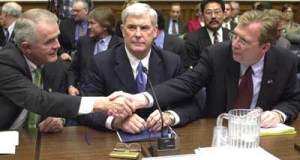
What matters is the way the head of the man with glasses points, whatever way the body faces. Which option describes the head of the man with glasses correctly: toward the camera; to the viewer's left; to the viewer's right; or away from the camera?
to the viewer's left

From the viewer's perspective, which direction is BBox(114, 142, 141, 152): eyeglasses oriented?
toward the camera

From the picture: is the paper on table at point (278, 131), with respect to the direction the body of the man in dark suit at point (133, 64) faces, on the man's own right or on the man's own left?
on the man's own left

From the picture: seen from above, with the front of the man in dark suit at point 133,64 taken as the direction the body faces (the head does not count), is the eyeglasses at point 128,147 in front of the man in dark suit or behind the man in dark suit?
in front

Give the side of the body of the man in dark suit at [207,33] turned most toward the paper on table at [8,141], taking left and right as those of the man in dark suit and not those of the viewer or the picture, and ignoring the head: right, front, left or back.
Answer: front

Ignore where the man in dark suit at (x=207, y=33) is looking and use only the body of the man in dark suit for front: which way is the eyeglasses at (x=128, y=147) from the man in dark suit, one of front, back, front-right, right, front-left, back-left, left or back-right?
front

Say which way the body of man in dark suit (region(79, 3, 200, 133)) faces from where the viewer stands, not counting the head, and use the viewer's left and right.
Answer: facing the viewer

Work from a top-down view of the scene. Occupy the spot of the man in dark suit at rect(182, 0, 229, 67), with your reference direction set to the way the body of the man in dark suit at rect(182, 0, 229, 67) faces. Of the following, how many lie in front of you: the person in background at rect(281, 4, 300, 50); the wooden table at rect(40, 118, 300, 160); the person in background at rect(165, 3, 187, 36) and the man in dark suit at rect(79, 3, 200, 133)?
2

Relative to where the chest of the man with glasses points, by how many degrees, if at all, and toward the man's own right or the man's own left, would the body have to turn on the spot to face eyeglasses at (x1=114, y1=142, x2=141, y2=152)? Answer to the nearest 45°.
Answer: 0° — they already face it

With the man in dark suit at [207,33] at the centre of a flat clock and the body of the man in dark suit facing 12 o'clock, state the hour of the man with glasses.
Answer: The man with glasses is roughly at 12 o'clock from the man in dark suit.

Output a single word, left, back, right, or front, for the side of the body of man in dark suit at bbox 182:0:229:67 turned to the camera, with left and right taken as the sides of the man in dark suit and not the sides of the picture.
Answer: front

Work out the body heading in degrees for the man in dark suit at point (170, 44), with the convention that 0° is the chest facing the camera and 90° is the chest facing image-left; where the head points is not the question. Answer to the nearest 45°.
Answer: approximately 45°
